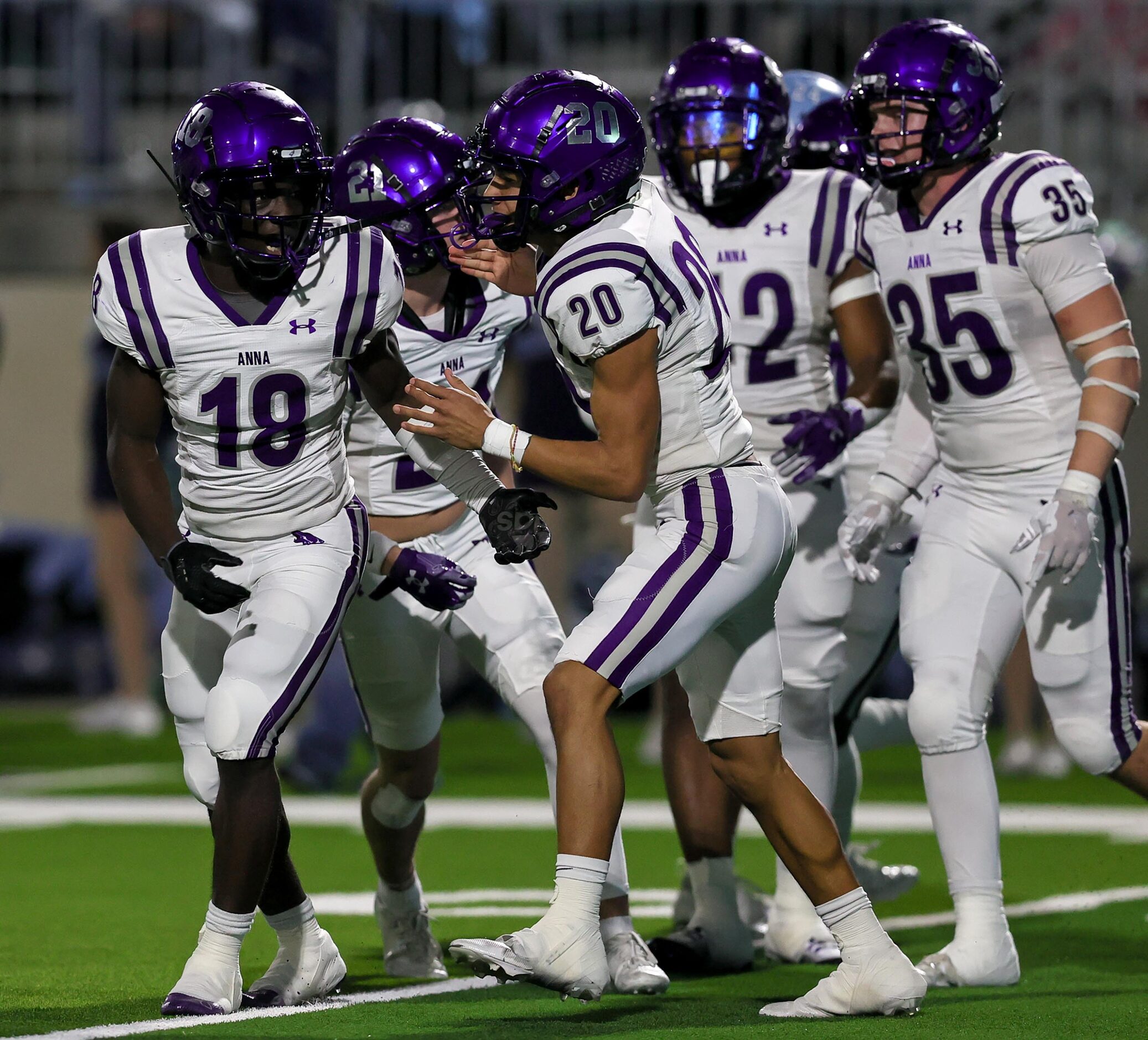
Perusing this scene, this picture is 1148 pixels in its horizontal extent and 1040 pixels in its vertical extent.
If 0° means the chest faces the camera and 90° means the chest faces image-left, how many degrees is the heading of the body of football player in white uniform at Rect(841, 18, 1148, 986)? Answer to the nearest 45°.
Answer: approximately 45°

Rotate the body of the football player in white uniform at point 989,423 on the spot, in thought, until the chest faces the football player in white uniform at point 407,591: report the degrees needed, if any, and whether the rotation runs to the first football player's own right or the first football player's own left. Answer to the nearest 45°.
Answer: approximately 45° to the first football player's own right

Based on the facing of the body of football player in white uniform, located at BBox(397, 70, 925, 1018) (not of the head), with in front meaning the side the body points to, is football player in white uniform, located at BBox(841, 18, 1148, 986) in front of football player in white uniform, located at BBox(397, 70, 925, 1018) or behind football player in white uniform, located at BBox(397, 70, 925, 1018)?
behind

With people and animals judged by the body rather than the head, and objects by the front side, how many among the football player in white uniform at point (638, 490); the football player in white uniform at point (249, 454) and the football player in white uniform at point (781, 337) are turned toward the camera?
2

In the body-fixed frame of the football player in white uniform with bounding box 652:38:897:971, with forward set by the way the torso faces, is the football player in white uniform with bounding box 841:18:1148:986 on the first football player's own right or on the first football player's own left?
on the first football player's own left

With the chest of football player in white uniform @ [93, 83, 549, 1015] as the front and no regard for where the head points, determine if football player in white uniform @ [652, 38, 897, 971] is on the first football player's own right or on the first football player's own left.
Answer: on the first football player's own left

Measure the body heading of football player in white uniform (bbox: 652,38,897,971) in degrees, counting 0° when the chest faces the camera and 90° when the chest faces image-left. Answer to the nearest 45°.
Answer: approximately 0°

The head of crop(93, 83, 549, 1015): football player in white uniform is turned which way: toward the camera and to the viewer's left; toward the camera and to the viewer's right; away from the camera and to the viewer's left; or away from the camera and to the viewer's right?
toward the camera and to the viewer's right

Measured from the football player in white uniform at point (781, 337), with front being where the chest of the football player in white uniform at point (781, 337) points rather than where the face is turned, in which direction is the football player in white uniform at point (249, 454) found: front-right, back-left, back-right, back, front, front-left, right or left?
front-right

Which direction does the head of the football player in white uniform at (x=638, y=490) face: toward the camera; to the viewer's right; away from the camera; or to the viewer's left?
to the viewer's left

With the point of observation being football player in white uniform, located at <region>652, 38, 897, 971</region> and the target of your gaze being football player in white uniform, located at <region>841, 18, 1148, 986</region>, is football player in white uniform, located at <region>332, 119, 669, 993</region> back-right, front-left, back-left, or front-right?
back-right

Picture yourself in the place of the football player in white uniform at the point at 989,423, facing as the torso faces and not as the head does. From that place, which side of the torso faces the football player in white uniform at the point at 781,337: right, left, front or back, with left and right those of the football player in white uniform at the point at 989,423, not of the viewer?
right

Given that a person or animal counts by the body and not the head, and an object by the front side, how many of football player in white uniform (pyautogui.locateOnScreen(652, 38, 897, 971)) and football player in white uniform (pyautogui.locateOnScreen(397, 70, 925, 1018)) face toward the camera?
1

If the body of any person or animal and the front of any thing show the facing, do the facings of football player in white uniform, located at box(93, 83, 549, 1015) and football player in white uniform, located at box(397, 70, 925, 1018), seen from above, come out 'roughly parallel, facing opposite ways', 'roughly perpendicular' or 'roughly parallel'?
roughly perpendicular

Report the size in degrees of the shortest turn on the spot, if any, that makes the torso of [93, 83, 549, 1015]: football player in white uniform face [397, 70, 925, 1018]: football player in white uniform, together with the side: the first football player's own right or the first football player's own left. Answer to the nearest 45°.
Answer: approximately 90° to the first football player's own left
